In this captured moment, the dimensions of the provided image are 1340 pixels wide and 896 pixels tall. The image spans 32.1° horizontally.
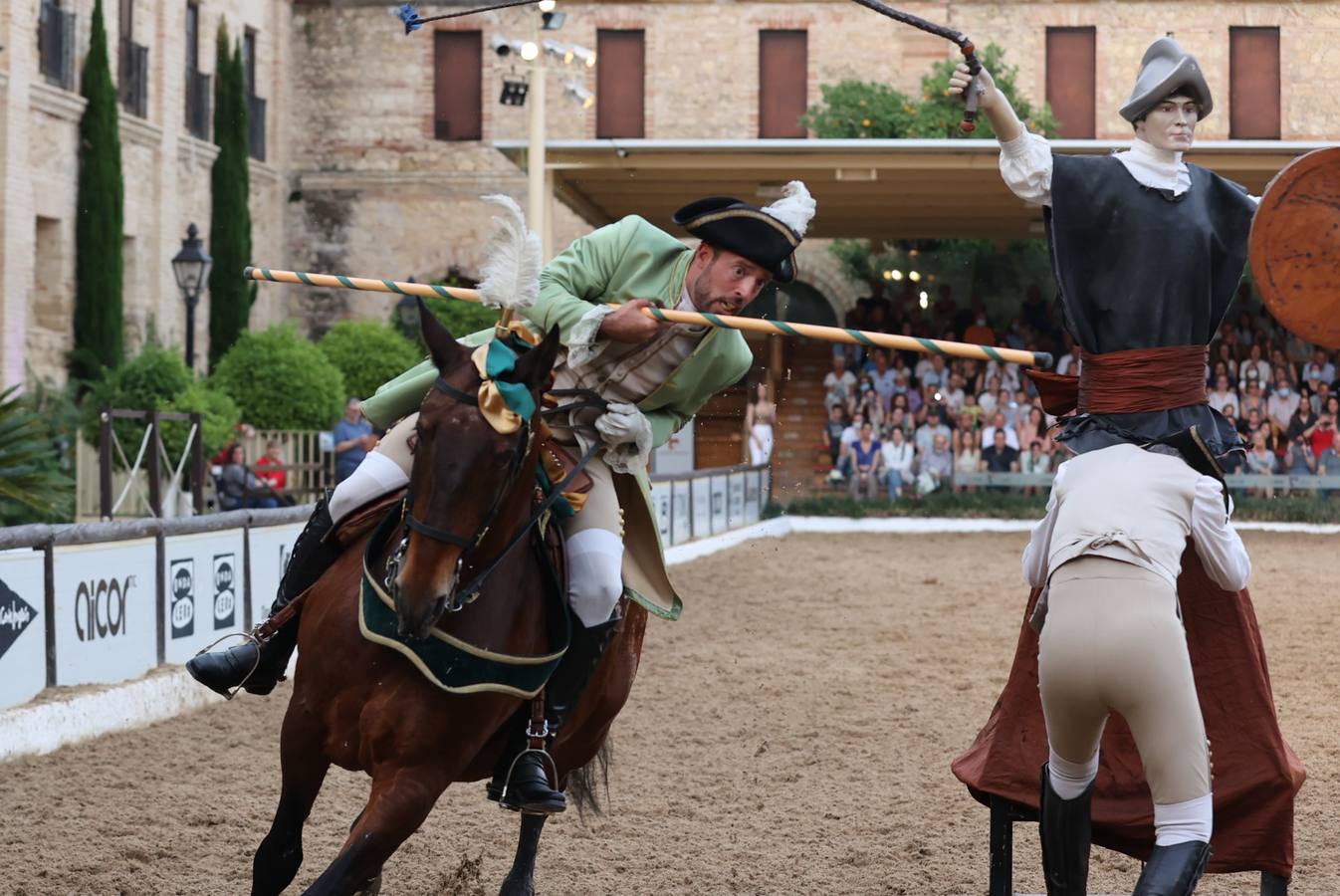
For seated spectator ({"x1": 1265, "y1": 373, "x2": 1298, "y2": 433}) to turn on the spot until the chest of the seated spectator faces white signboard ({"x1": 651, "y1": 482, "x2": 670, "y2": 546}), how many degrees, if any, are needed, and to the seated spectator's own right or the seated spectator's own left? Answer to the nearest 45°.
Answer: approximately 45° to the seated spectator's own right

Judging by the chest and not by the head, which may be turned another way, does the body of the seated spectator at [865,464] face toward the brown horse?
yes

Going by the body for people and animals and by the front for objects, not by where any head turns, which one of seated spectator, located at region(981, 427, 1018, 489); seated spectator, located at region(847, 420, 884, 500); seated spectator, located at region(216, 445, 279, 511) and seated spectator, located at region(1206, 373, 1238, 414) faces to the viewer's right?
seated spectator, located at region(216, 445, 279, 511)

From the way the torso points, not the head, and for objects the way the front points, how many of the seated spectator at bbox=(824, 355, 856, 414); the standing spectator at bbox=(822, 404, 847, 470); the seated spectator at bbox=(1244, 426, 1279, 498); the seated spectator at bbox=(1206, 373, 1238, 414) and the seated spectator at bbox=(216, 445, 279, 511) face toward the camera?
4

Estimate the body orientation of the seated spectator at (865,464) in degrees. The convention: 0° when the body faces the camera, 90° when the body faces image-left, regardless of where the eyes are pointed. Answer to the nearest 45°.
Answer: approximately 0°

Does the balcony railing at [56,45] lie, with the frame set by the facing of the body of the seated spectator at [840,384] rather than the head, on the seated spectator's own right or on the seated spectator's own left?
on the seated spectator's own right

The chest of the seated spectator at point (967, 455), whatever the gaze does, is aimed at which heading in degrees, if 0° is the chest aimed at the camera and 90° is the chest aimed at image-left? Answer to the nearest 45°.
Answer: approximately 0°

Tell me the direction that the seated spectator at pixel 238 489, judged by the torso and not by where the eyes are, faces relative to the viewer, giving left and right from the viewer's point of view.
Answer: facing to the right of the viewer

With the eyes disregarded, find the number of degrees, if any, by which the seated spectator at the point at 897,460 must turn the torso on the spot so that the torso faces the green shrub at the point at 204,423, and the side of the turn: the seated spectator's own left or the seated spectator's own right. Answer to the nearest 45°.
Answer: approximately 45° to the seated spectator's own right
